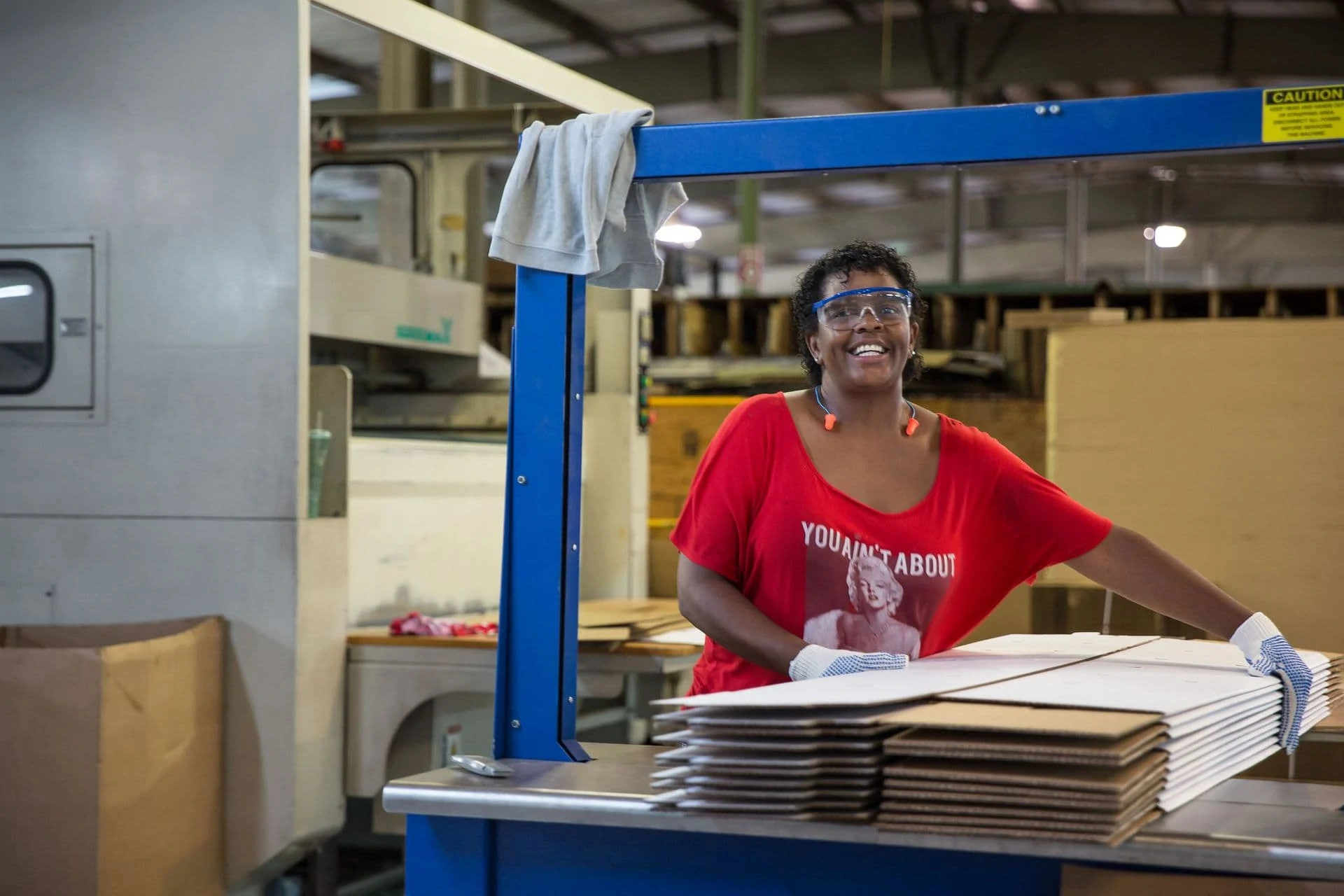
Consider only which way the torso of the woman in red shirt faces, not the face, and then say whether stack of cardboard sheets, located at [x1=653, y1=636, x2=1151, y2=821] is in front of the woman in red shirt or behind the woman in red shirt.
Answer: in front

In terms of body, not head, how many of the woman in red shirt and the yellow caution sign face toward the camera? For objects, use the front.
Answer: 2

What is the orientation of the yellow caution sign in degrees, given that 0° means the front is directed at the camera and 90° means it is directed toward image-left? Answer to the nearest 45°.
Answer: approximately 0°

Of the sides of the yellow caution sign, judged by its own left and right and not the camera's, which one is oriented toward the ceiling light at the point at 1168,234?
back

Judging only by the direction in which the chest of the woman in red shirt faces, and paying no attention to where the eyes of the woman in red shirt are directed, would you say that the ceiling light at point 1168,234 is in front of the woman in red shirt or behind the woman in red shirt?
behind

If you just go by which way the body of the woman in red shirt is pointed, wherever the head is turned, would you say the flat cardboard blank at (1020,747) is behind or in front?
in front

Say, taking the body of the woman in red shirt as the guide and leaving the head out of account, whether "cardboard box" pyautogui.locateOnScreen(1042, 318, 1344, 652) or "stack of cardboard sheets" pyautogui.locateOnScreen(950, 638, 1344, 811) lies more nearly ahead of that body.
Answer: the stack of cardboard sheets

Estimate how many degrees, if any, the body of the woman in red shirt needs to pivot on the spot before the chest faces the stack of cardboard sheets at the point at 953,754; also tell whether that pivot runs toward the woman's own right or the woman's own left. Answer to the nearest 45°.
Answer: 0° — they already face it
